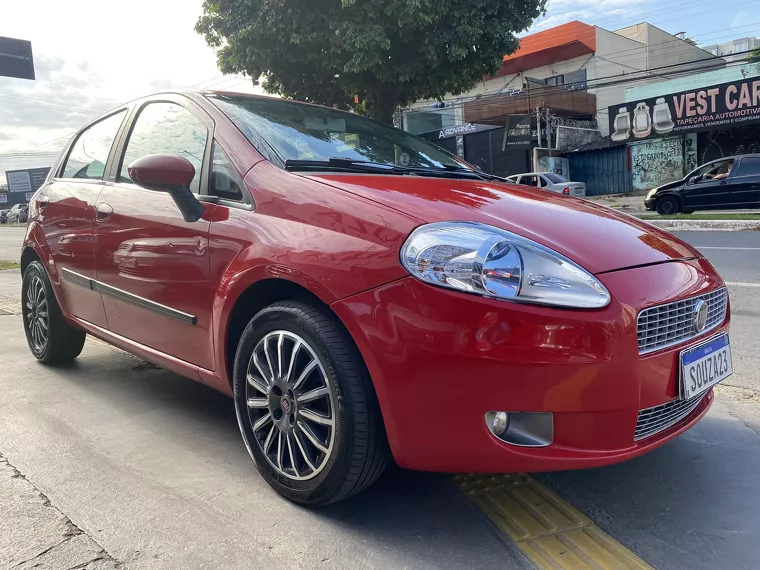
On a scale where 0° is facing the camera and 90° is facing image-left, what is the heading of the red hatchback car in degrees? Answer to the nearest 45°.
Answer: approximately 315°

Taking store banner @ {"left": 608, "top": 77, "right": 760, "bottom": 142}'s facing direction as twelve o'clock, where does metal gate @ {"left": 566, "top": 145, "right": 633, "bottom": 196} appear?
The metal gate is roughly at 3 o'clock from the store banner.

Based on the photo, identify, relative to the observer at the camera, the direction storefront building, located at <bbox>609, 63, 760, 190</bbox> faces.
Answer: facing the viewer and to the left of the viewer

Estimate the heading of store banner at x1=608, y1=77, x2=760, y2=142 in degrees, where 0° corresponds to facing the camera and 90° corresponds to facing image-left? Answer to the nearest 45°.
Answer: approximately 45°

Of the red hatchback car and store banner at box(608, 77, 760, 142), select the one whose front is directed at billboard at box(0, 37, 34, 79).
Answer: the store banner

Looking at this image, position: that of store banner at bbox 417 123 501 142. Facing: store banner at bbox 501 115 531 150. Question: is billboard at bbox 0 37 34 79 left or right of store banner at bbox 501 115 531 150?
right

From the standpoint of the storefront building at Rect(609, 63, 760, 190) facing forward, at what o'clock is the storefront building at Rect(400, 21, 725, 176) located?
the storefront building at Rect(400, 21, 725, 176) is roughly at 3 o'clock from the storefront building at Rect(609, 63, 760, 190).

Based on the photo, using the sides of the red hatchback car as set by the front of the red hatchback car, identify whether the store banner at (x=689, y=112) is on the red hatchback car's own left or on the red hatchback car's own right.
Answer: on the red hatchback car's own left

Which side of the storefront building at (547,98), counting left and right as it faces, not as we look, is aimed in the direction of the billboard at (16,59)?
front

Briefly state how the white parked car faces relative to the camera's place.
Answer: facing away from the viewer and to the left of the viewer

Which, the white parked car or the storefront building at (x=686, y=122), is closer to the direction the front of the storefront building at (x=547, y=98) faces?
the white parked car

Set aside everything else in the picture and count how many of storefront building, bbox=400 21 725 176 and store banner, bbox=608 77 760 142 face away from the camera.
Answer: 0

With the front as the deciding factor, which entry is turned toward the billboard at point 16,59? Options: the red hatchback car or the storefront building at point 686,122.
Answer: the storefront building
